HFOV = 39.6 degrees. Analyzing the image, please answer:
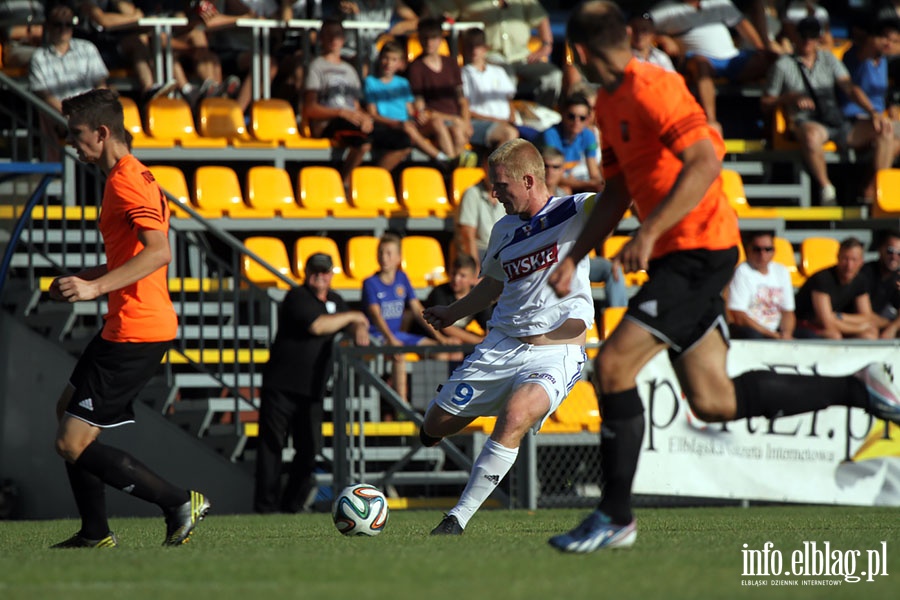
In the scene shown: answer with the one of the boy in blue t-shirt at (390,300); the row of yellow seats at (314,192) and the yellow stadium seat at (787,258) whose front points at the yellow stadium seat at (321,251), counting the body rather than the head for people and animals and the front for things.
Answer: the row of yellow seats

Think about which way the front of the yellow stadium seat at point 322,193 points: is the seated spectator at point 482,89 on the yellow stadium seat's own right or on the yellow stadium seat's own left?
on the yellow stadium seat's own left

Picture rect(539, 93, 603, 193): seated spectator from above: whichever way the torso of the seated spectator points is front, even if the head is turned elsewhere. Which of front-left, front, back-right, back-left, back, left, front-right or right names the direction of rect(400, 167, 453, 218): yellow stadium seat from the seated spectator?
right

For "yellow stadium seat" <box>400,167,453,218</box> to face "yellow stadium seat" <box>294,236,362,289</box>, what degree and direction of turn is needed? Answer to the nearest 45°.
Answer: approximately 90° to its right

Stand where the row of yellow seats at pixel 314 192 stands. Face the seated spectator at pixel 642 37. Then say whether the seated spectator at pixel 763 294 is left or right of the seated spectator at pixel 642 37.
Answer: right

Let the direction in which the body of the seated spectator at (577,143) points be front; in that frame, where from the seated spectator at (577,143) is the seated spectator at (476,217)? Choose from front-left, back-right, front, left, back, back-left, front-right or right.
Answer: front-right

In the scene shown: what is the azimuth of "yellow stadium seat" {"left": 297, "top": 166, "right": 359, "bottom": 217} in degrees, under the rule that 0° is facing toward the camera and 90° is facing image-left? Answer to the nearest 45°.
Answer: approximately 315°

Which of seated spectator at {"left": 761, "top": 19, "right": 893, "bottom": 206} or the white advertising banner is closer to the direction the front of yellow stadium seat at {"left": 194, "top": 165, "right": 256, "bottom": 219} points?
the white advertising banner

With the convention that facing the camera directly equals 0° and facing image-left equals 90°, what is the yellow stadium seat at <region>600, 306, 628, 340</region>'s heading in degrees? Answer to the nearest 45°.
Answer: approximately 0°

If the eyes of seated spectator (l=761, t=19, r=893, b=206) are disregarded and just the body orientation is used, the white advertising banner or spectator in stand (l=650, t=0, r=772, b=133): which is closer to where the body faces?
the white advertising banner
